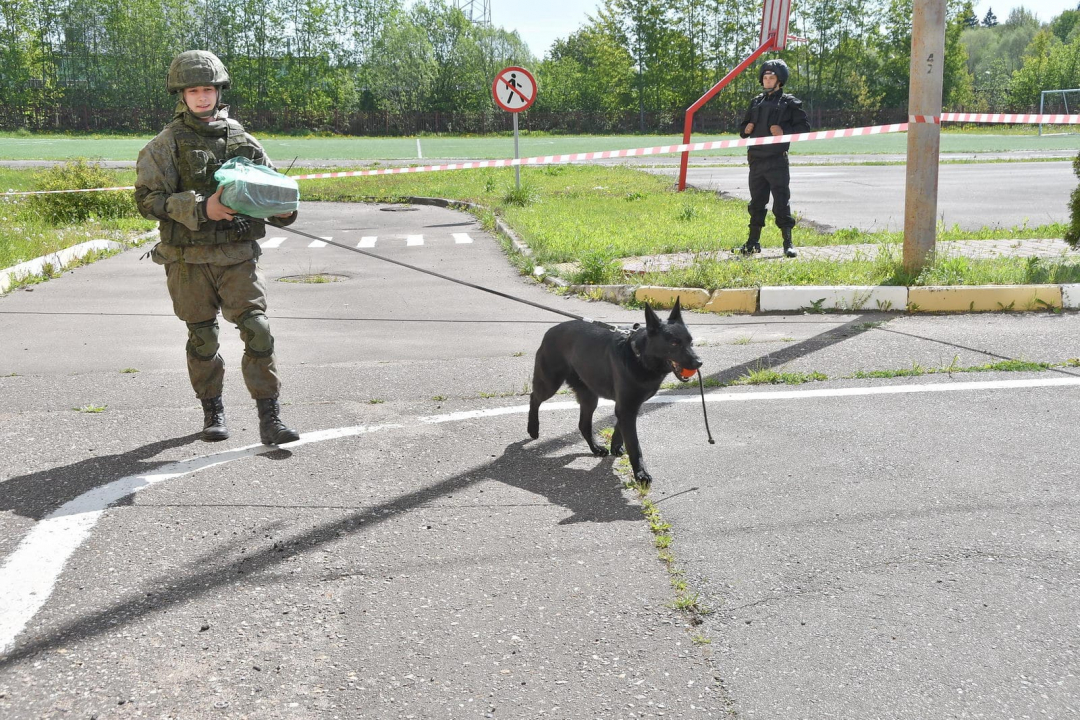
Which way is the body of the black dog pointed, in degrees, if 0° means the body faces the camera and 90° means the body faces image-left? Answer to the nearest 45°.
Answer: approximately 315°

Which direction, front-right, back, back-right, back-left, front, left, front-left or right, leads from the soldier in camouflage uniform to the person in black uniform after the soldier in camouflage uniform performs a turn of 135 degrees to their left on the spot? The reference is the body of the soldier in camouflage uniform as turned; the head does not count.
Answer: front-right

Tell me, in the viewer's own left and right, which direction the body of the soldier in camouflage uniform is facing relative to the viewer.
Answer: facing the viewer and to the right of the viewer

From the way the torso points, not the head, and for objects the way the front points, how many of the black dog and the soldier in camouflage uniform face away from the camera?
0

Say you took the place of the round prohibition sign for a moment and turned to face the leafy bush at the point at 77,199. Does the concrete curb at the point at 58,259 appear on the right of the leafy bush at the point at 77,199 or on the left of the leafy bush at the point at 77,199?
left

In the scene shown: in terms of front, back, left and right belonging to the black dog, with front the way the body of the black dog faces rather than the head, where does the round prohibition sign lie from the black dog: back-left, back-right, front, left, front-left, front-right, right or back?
back-left

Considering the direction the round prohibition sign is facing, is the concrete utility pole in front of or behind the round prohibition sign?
in front

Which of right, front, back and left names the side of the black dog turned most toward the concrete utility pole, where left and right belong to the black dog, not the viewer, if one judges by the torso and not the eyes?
left

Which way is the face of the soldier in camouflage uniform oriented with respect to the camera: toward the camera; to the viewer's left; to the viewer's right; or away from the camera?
toward the camera

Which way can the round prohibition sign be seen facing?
toward the camera

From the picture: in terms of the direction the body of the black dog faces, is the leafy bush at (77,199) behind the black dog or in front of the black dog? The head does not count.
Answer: behind

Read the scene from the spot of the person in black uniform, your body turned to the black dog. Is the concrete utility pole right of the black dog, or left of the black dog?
left

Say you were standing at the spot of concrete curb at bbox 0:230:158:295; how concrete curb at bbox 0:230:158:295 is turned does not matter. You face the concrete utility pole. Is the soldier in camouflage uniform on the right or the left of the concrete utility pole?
right

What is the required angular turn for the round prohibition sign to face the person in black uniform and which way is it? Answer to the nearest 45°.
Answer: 0° — it already faces them

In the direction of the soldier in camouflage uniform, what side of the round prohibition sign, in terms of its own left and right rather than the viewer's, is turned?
front

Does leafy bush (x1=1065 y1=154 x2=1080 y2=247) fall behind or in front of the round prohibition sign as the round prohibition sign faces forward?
in front
